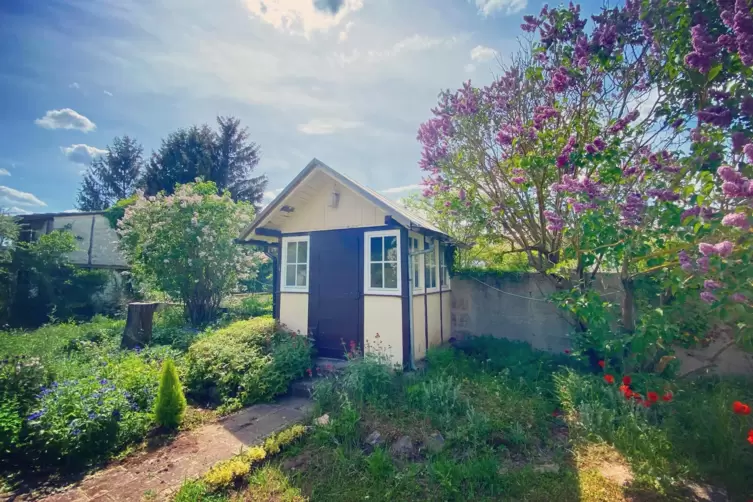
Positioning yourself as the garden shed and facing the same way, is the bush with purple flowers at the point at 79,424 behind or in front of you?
in front

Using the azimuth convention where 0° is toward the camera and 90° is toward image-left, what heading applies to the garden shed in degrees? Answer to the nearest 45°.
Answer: approximately 45°

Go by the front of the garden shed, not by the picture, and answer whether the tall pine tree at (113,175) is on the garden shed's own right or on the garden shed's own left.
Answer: on the garden shed's own right

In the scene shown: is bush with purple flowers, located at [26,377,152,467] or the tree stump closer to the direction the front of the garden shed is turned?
the bush with purple flowers

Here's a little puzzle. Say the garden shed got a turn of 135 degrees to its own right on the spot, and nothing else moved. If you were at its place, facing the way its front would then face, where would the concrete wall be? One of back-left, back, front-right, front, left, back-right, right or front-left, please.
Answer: right

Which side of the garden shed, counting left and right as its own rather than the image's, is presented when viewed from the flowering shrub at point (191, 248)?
right

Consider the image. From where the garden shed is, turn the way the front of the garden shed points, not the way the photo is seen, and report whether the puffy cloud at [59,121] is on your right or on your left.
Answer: on your right

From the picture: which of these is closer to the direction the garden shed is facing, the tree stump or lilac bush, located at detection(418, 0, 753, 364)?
the tree stump

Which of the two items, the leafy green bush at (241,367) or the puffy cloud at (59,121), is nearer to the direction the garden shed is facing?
the leafy green bush

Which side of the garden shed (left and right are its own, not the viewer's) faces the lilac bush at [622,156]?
left

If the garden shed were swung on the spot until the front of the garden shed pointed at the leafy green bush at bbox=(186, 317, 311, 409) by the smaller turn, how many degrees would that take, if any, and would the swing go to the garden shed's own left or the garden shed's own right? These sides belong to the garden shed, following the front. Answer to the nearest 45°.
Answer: approximately 45° to the garden shed's own right

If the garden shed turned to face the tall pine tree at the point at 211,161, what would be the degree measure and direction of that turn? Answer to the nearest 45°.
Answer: approximately 90° to its right

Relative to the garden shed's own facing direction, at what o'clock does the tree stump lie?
The tree stump is roughly at 2 o'clock from the garden shed.
